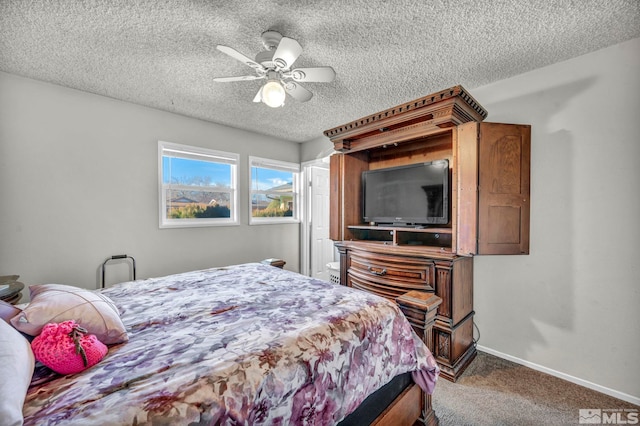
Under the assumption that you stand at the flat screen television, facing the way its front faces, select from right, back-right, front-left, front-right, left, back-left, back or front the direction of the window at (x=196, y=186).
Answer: front-right

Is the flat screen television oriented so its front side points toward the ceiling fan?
yes

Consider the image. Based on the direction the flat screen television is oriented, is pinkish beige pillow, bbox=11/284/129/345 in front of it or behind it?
in front

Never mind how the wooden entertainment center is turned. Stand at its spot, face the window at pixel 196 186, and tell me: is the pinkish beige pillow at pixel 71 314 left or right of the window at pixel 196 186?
left

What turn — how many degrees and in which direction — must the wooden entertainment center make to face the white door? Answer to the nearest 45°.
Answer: approximately 90° to its right

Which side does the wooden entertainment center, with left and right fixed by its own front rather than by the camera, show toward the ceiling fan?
front

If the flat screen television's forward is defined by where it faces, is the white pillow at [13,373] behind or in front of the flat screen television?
in front

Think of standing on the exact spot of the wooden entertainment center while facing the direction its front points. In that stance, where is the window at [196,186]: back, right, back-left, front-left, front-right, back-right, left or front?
front-right

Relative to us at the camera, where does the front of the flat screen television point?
facing the viewer and to the left of the viewer

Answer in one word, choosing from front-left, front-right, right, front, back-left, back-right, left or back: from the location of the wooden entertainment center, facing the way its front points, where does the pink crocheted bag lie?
front

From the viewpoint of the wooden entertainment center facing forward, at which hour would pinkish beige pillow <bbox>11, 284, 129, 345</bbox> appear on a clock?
The pinkish beige pillow is roughly at 12 o'clock from the wooden entertainment center.
